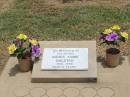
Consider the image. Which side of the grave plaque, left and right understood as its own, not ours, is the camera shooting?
front

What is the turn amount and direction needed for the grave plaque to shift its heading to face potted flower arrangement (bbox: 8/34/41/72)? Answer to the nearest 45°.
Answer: approximately 90° to its right

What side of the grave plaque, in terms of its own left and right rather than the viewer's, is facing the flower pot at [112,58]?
left
